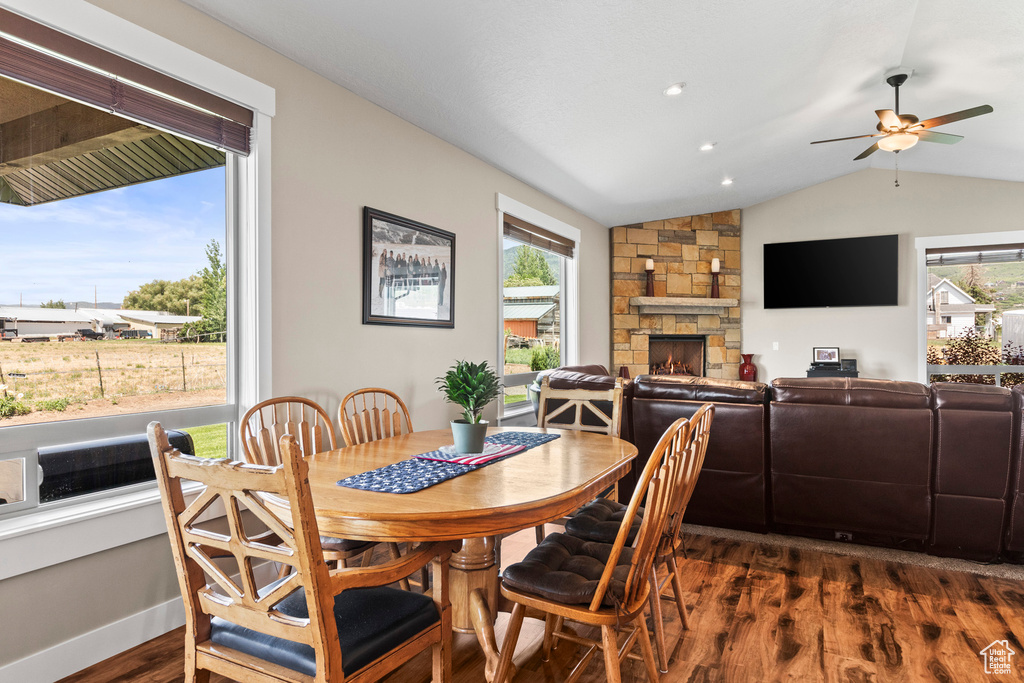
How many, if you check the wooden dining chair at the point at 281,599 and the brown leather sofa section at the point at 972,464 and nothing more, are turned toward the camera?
0

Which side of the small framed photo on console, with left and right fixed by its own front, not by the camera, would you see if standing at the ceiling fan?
front

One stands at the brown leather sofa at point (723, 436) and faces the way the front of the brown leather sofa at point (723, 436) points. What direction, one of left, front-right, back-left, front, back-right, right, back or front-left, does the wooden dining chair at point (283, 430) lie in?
back-left

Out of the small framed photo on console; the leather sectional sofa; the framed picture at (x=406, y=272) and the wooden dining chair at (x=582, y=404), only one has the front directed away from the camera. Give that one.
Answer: the leather sectional sofa

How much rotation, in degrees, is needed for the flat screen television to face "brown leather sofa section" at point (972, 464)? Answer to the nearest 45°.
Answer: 0° — it already faces it

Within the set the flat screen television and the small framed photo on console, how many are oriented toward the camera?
2

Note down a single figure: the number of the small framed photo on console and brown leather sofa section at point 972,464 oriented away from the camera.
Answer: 1

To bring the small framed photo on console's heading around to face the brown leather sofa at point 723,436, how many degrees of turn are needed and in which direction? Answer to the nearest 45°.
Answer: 0° — it already faces it

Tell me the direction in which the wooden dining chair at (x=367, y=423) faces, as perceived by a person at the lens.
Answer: facing the viewer and to the right of the viewer

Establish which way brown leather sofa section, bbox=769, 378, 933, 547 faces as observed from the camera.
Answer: facing away from the viewer

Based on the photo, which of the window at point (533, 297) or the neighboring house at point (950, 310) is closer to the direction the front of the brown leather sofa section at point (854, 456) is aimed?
the neighboring house

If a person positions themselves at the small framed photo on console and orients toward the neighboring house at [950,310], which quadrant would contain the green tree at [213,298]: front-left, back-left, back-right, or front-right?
front-left

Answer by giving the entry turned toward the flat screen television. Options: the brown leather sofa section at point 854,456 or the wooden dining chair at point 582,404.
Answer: the brown leather sofa section

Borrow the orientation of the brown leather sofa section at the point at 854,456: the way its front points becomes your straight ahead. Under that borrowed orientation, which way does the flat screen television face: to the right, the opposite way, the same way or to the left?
the opposite way

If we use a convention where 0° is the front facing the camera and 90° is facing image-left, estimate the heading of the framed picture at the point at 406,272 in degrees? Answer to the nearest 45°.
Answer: approximately 315°
